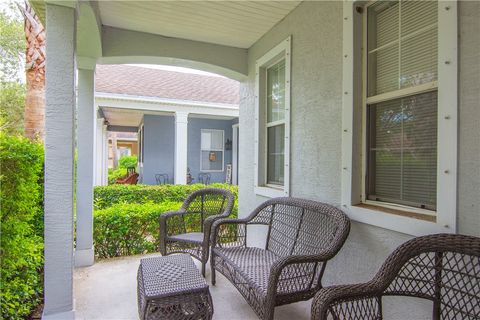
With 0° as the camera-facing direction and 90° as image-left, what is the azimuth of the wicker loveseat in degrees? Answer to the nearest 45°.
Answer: approximately 45°

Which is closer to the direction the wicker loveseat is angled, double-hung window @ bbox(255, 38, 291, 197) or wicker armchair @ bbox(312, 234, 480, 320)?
the wicker armchair

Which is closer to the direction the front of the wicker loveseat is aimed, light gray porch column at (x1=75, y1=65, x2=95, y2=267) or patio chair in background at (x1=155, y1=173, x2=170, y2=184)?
the light gray porch column

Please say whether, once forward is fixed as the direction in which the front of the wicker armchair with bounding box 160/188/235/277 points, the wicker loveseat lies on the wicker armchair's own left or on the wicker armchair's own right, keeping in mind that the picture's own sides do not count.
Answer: on the wicker armchair's own left

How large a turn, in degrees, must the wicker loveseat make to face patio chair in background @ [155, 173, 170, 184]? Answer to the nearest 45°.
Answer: approximately 90° to its right

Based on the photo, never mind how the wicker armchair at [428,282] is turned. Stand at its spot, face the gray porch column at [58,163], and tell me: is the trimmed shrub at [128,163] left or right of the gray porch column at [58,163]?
right

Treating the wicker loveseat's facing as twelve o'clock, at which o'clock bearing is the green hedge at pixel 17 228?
The green hedge is roughly at 1 o'clock from the wicker loveseat.

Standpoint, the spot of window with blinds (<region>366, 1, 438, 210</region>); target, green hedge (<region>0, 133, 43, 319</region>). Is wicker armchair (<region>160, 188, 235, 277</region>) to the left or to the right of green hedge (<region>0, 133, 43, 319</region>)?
right
